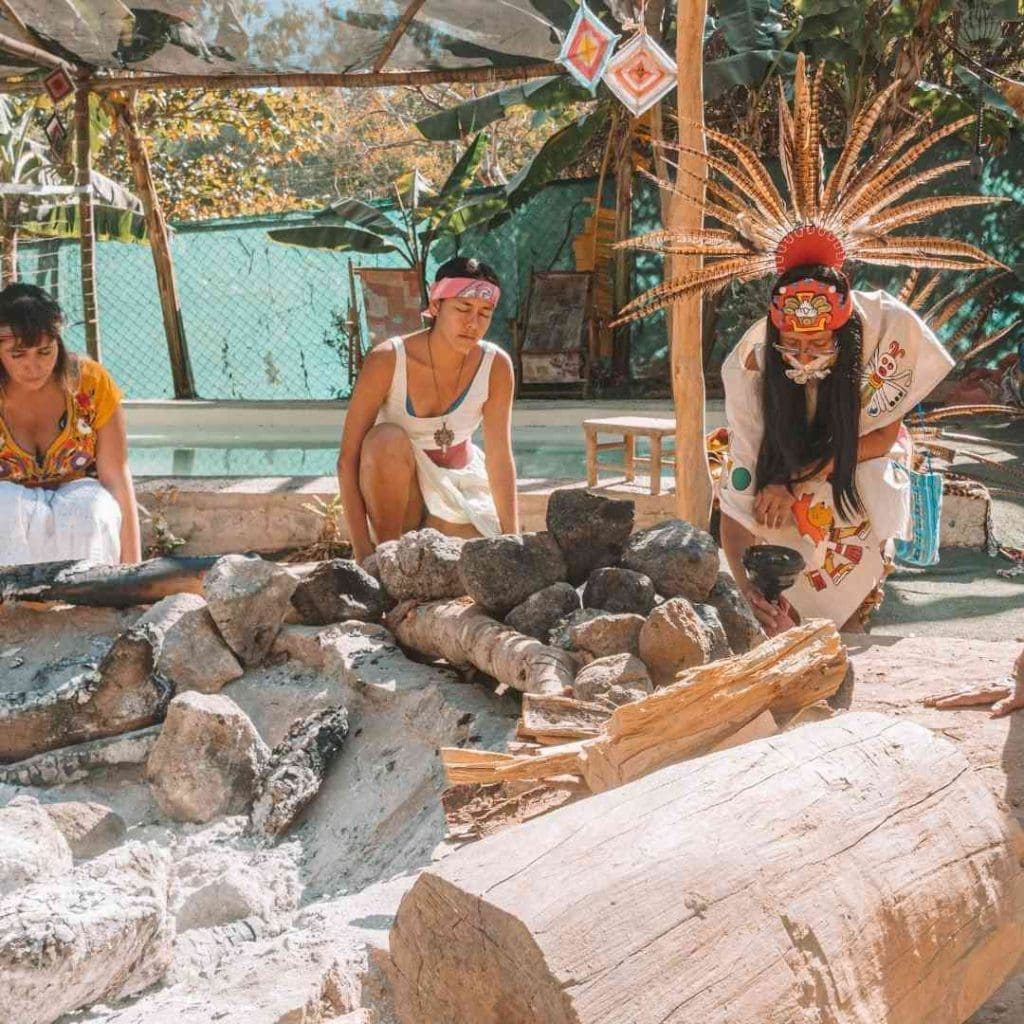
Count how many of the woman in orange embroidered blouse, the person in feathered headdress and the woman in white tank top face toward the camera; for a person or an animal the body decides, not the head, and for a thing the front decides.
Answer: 3

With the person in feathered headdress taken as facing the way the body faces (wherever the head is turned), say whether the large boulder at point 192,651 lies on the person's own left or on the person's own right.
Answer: on the person's own right

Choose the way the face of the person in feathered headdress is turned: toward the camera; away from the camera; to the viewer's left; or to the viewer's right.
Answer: toward the camera

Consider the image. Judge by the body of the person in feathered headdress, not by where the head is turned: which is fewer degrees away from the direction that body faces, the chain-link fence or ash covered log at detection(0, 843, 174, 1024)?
the ash covered log

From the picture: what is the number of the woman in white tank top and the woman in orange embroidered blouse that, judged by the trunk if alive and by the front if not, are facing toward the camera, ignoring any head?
2

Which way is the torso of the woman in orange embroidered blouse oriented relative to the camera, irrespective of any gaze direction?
toward the camera

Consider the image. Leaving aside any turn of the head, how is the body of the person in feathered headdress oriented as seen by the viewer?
toward the camera

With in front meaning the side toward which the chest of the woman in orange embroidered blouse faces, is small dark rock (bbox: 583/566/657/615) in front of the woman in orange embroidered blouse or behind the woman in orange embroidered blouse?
in front

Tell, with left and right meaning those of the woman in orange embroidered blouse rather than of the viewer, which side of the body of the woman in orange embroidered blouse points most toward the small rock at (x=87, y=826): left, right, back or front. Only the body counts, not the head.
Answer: front

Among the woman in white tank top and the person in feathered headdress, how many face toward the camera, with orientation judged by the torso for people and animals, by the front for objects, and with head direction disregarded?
2

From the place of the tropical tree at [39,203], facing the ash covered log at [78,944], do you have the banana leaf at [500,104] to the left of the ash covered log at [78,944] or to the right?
left

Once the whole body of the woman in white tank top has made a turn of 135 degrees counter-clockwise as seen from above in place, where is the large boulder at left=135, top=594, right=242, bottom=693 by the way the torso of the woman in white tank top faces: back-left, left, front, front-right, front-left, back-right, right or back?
back

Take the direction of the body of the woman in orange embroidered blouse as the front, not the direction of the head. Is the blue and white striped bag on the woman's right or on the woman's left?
on the woman's left

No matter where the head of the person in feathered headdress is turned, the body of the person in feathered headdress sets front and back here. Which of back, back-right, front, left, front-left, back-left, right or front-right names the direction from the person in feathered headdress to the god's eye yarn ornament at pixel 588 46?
back-right

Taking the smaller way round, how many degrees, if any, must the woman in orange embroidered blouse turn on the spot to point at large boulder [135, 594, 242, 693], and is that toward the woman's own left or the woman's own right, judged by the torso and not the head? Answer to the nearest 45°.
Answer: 0° — they already face it
